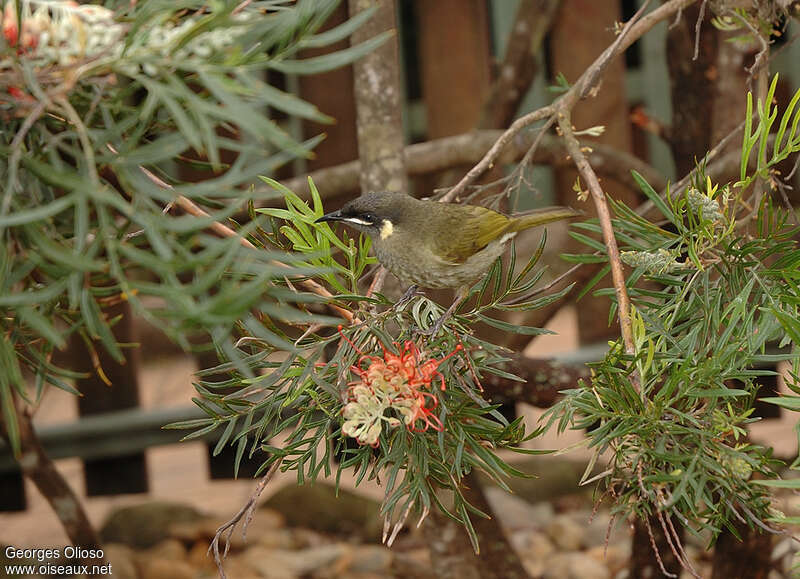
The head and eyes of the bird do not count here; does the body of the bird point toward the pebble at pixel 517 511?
no

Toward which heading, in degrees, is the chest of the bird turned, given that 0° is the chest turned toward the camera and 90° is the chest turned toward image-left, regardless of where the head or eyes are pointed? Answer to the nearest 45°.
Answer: approximately 90°

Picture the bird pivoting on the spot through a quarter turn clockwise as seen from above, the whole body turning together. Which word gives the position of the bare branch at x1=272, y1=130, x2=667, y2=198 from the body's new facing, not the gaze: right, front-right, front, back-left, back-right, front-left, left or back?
front
